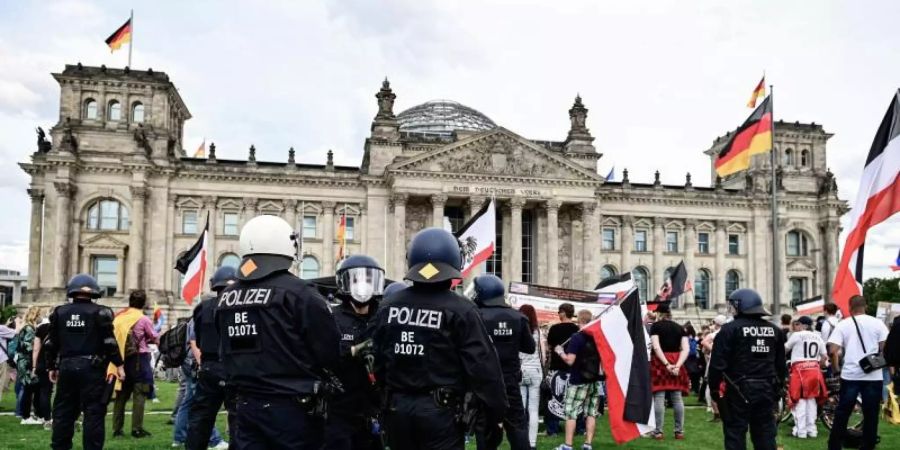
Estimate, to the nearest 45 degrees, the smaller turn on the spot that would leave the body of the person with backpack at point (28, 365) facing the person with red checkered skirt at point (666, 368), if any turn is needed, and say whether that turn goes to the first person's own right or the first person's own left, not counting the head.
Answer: approximately 45° to the first person's own right

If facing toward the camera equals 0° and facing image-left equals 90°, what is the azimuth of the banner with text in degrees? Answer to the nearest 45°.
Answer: approximately 0°

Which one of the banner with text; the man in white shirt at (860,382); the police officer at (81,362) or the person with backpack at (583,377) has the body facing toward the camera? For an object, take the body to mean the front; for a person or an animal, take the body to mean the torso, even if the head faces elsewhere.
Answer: the banner with text

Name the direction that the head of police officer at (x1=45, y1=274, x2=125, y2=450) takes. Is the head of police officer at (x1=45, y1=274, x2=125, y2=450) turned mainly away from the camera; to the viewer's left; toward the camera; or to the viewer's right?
away from the camera

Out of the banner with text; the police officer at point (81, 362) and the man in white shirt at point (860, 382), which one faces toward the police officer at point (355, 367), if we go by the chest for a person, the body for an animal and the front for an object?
the banner with text

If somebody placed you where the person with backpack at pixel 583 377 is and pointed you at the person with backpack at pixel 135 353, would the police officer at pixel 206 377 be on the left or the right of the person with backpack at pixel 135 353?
left

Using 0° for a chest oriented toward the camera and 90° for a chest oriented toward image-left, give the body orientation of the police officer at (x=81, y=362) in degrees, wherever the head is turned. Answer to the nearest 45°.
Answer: approximately 180°

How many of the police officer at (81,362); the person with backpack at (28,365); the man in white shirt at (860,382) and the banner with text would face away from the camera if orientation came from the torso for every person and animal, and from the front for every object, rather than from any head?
2

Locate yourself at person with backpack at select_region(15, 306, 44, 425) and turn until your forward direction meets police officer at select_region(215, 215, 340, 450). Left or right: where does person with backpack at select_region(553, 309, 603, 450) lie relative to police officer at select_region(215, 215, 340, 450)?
left

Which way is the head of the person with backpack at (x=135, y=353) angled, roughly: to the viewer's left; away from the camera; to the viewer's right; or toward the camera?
away from the camera
